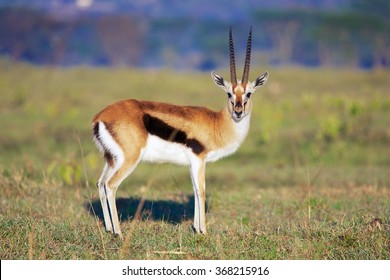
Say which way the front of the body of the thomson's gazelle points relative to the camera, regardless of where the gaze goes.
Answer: to the viewer's right
